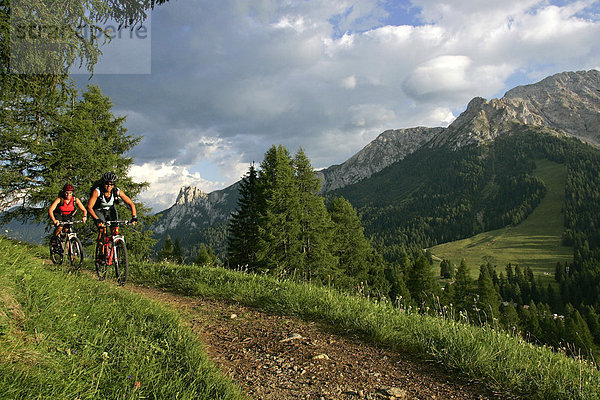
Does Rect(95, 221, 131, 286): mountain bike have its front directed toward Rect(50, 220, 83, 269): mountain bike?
no

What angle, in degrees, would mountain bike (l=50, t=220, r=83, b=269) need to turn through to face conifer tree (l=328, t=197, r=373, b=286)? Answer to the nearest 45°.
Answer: approximately 90° to its left

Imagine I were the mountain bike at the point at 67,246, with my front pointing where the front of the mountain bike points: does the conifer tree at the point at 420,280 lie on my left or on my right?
on my left

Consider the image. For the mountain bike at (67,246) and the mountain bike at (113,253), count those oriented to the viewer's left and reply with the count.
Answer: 0

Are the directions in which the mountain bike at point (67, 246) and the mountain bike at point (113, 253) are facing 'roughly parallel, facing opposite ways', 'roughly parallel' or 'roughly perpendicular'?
roughly parallel

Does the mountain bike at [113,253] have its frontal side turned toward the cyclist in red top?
no

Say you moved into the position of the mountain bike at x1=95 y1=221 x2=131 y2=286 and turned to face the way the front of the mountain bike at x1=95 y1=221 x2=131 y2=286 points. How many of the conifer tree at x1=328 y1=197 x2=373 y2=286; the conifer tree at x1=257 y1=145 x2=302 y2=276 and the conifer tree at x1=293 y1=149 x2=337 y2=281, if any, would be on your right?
0

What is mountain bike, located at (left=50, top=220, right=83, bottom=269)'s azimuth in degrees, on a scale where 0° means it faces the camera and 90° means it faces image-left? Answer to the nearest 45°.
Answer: approximately 315°

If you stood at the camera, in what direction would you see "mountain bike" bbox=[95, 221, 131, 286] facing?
facing the viewer and to the right of the viewer
